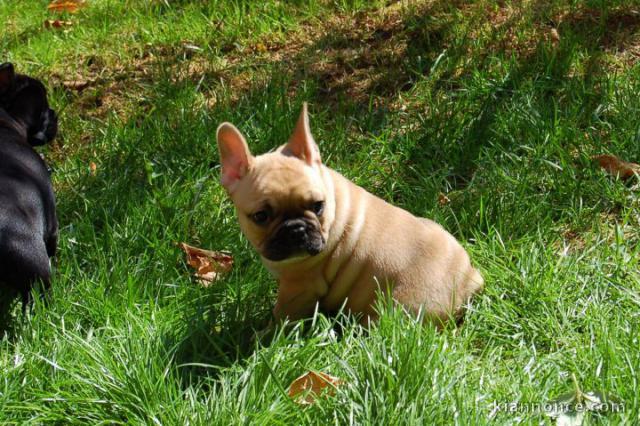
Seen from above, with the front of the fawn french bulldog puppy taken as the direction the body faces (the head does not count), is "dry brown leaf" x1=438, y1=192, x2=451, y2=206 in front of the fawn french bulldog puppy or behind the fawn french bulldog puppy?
behind

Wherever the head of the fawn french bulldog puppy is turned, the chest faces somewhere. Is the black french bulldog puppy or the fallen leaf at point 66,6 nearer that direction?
the black french bulldog puppy

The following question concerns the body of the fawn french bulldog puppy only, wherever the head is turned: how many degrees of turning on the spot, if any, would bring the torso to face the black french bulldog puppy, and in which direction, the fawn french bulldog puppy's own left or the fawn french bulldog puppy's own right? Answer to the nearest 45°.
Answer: approximately 45° to the fawn french bulldog puppy's own right

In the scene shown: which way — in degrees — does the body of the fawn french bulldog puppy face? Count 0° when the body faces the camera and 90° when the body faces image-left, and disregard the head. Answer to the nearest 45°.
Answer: approximately 45°

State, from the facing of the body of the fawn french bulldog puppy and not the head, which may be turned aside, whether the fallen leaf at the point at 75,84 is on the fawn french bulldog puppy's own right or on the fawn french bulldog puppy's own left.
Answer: on the fawn french bulldog puppy's own right

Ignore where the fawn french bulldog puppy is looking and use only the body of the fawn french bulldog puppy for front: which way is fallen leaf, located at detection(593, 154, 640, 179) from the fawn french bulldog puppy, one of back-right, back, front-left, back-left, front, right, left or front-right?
back
